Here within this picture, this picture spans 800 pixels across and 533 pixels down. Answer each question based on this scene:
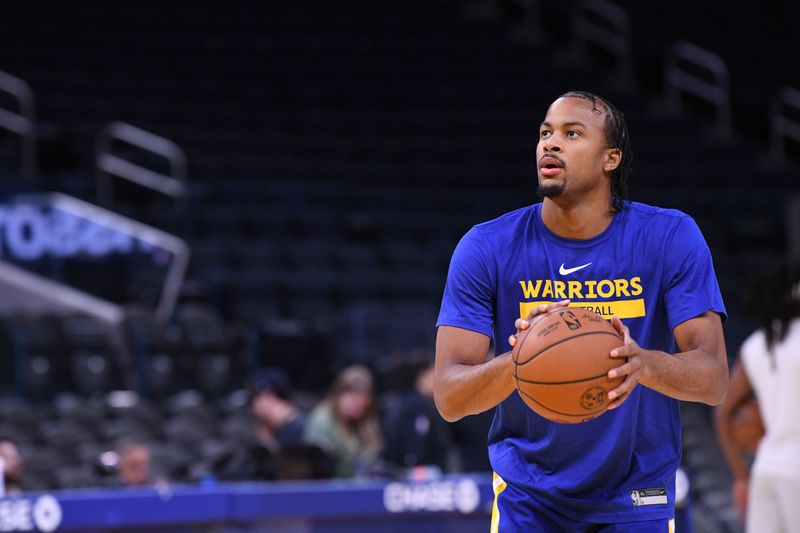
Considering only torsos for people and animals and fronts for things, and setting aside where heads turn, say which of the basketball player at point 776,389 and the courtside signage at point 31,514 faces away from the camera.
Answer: the basketball player

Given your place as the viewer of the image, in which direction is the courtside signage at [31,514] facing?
facing the viewer

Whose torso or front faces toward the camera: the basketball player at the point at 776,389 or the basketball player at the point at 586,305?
the basketball player at the point at 586,305

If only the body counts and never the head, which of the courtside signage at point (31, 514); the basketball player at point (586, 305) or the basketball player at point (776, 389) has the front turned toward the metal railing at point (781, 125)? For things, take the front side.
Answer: the basketball player at point (776, 389)

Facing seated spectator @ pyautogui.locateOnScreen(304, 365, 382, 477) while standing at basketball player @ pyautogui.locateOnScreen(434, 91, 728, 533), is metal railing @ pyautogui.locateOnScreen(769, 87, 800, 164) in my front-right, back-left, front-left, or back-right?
front-right

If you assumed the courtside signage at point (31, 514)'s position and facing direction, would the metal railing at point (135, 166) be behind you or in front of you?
behind

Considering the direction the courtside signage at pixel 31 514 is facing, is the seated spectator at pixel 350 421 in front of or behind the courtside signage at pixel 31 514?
behind

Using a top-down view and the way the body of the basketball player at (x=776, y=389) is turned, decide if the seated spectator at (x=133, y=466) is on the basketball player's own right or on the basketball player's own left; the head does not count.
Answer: on the basketball player's own left

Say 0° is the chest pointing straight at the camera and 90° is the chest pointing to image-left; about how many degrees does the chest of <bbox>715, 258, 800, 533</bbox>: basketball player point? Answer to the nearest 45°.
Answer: approximately 180°

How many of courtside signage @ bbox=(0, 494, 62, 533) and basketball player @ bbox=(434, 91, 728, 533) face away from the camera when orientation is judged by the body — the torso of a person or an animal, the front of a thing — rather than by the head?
0

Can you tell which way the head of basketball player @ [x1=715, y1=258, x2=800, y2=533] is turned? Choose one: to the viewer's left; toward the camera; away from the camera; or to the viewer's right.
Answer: away from the camera

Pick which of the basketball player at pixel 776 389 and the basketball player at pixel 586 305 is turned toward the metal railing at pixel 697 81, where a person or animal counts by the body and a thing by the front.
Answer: the basketball player at pixel 776 389

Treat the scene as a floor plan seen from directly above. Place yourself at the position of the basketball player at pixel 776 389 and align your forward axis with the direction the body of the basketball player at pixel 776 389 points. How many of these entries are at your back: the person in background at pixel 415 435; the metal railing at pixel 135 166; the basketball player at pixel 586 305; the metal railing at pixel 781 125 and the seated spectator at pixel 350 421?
1

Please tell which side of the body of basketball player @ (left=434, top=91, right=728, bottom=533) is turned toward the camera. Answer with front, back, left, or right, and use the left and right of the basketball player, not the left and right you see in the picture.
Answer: front

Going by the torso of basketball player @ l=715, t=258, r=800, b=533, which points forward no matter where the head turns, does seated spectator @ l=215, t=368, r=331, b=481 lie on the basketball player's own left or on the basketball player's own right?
on the basketball player's own left

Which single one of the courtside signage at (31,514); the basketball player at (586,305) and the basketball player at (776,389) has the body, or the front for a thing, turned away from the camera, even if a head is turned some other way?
the basketball player at (776,389)

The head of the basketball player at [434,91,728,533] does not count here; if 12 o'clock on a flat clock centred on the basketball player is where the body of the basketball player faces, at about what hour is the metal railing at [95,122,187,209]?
The metal railing is roughly at 5 o'clock from the basketball player.

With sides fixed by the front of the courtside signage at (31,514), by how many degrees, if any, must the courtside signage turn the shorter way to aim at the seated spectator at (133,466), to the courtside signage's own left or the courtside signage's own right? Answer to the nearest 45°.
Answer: approximately 180°

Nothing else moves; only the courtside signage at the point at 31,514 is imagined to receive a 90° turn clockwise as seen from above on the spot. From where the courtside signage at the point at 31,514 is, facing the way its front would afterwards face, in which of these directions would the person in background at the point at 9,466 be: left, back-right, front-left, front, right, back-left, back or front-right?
right
